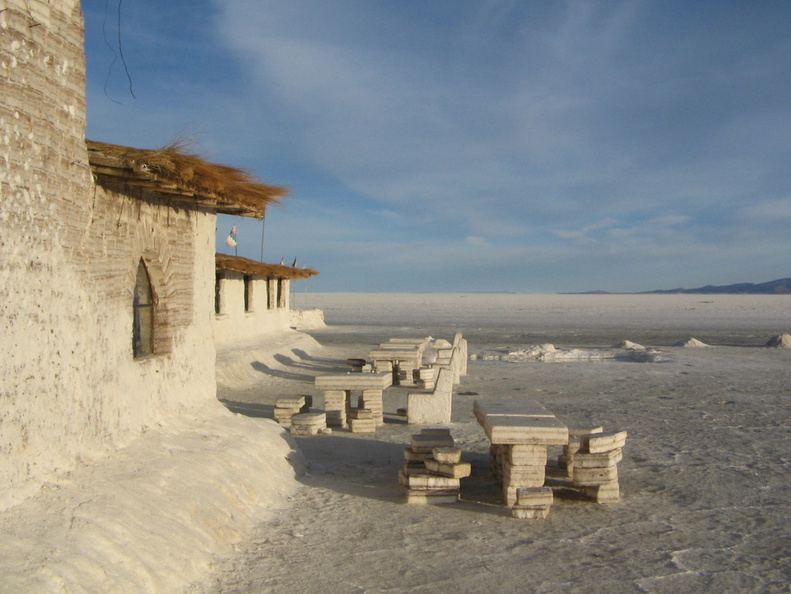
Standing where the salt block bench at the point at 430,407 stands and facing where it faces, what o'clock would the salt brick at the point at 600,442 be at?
The salt brick is roughly at 8 o'clock from the salt block bench.

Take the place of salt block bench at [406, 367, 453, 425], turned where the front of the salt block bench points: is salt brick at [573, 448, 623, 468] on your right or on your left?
on your left

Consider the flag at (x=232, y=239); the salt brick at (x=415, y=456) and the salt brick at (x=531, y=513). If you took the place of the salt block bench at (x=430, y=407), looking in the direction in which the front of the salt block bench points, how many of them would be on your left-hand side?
2

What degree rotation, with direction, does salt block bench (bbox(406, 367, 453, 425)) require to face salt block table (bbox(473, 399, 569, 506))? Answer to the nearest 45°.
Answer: approximately 90° to its left

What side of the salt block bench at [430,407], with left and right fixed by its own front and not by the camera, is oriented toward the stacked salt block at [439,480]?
left

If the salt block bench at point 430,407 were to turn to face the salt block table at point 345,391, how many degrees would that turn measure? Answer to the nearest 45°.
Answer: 0° — it already faces it

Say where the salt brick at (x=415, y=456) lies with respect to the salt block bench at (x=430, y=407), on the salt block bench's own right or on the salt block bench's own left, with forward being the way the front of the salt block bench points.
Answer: on the salt block bench's own left

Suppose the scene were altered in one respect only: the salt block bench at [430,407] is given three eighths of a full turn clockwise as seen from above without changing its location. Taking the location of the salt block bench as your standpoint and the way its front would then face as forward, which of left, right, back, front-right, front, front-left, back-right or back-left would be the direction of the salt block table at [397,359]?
front-left

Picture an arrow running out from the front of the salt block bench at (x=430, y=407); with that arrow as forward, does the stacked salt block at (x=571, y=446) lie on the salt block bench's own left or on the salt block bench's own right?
on the salt block bench's own left

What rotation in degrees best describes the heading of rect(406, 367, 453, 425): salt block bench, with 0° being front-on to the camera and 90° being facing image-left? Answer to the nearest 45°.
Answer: approximately 90°

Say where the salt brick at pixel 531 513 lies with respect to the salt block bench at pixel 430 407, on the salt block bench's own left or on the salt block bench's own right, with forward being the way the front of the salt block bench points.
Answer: on the salt block bench's own left
